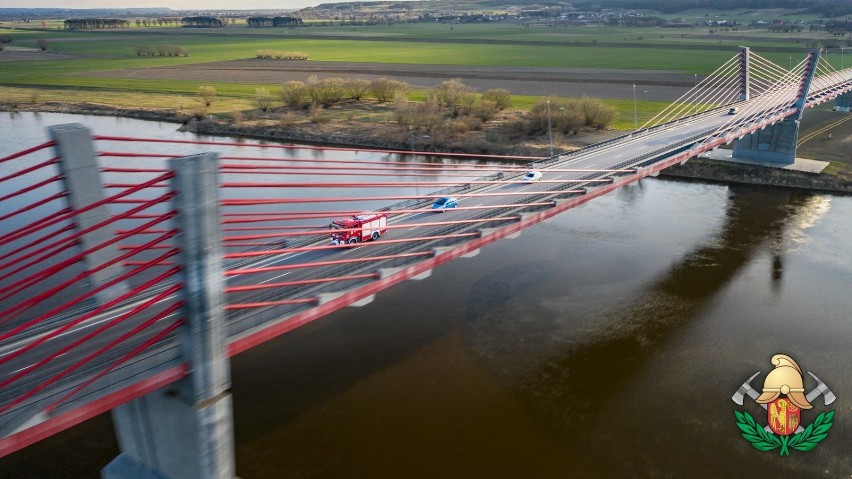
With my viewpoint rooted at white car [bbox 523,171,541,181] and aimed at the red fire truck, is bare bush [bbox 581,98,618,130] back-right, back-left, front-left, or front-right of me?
back-right

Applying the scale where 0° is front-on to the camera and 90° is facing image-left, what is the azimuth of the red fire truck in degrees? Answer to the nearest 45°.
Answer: approximately 45°

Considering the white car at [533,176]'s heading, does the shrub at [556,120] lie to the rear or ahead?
to the rear

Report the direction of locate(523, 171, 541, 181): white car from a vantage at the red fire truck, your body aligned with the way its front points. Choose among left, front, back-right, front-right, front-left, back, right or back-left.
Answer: back

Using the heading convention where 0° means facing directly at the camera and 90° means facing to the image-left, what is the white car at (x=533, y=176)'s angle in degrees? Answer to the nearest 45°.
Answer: approximately 45°

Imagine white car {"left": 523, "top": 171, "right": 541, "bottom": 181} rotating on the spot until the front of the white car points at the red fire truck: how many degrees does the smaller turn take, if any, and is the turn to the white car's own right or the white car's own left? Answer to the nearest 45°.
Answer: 0° — it already faces it

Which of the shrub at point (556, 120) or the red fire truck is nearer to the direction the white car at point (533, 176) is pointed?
the red fire truck

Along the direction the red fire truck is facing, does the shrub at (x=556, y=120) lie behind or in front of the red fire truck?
behind

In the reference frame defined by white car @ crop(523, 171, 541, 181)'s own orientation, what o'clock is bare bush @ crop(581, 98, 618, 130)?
The bare bush is roughly at 5 o'clock from the white car.
